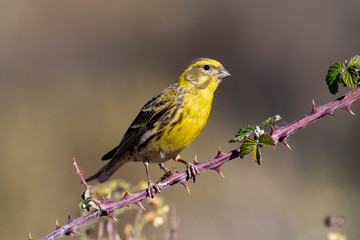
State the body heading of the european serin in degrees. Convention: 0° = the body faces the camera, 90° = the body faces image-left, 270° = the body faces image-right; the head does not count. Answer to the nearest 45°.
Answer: approximately 270°

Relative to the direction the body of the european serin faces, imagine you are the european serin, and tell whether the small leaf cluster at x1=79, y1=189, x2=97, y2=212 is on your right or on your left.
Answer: on your right
